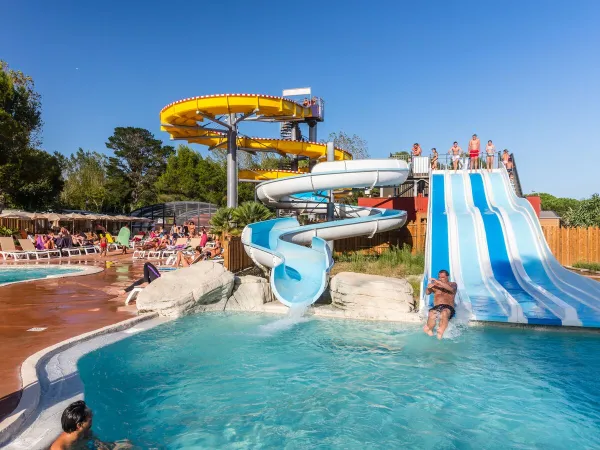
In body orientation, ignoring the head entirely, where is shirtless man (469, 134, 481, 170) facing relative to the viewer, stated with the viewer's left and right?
facing the viewer

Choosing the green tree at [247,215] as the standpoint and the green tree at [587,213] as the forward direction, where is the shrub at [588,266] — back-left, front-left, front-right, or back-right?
front-right

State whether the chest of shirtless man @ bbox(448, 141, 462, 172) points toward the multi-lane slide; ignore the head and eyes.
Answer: yes

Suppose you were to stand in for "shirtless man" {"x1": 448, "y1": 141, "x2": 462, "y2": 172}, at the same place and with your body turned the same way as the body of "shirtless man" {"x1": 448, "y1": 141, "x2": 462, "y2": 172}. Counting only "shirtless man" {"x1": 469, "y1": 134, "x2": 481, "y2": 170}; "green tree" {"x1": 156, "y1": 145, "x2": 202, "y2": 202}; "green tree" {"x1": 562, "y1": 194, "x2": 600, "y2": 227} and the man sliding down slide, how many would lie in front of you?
1

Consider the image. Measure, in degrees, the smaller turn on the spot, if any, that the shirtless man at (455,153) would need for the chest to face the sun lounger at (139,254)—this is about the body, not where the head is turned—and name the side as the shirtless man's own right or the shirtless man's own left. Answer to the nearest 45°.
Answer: approximately 90° to the shirtless man's own right

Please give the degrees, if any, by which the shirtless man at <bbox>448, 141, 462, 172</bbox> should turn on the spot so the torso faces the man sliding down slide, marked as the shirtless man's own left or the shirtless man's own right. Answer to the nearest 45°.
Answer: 0° — they already face them

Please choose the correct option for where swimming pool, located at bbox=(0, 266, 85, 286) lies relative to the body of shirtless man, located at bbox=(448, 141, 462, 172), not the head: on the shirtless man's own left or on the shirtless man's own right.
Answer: on the shirtless man's own right

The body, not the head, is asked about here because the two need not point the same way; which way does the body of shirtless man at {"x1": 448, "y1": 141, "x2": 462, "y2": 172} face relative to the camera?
toward the camera

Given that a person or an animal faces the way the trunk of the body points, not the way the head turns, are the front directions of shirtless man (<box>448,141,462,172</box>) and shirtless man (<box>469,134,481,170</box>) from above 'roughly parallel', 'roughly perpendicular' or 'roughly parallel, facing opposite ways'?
roughly parallel

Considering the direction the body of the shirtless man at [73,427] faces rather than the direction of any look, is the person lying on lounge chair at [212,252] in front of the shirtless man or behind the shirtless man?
in front

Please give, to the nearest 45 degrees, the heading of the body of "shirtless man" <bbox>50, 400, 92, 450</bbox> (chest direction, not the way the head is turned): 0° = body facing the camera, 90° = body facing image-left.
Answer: approximately 225°

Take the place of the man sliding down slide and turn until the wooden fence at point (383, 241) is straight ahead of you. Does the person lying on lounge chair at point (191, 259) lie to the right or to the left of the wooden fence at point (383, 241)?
left

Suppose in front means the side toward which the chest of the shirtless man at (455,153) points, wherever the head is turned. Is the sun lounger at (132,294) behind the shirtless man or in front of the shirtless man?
in front

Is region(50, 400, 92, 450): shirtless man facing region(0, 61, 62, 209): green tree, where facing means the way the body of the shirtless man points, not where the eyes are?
no

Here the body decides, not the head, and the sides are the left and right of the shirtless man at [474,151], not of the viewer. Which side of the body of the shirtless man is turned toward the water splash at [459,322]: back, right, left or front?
front
